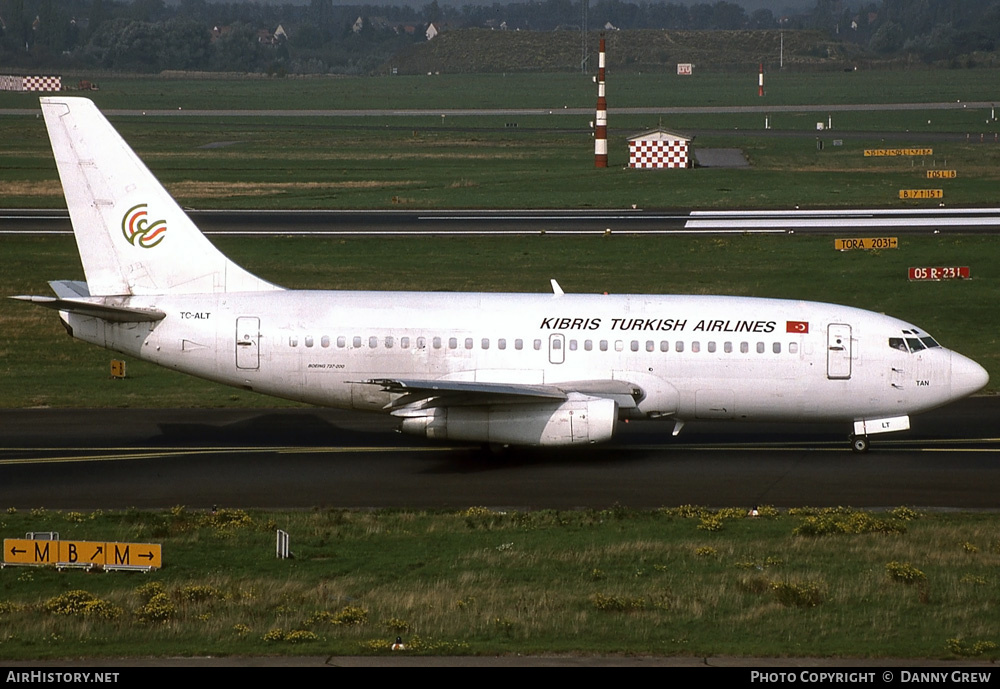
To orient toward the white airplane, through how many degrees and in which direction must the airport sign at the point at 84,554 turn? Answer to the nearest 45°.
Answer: approximately 135° to its left

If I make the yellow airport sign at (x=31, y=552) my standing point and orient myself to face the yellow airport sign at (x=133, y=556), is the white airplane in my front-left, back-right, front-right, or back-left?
front-left

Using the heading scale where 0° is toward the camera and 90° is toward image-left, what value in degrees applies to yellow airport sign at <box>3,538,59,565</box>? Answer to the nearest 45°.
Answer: approximately 0°

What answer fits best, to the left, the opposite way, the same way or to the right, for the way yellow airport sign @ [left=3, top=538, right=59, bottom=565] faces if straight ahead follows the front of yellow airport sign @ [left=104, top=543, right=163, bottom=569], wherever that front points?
the same way

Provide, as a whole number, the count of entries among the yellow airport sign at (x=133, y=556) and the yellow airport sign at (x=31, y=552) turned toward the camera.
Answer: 2

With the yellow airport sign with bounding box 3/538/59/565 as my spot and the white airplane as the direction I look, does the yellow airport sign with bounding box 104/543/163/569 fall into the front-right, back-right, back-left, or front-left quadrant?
front-right

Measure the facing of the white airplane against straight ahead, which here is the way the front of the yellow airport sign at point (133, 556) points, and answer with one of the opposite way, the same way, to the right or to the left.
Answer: to the left

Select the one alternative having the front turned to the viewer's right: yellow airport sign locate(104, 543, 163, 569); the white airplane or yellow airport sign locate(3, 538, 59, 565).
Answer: the white airplane

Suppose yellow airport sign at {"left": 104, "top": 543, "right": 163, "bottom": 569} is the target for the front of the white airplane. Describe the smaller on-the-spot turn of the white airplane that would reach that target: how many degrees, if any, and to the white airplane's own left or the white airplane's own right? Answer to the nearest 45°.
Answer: approximately 135° to the white airplane's own right

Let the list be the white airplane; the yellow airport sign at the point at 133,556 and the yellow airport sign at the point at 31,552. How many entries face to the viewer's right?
1

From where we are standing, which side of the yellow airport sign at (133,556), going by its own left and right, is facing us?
front

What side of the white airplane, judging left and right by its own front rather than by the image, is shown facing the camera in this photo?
right

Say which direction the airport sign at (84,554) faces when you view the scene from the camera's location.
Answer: facing the viewer

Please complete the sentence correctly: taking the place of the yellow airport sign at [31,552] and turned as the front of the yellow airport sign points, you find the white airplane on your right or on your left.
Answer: on your left
